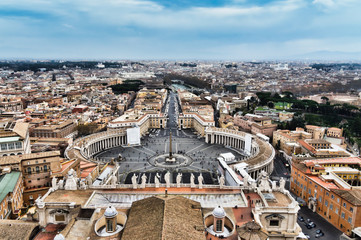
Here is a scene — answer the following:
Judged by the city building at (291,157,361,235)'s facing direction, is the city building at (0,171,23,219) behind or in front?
in front

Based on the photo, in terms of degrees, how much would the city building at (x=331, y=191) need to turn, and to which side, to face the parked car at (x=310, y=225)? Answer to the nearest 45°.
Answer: approximately 45° to its left

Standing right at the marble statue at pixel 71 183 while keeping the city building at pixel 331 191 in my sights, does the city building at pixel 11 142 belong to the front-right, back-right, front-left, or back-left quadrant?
back-left

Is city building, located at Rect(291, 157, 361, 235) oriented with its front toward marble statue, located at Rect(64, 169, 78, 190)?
yes

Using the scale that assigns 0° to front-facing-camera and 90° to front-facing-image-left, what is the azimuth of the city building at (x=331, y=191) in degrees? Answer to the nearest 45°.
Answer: approximately 45°

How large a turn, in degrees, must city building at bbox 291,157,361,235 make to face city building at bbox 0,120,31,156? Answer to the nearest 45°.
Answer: approximately 45° to its right
